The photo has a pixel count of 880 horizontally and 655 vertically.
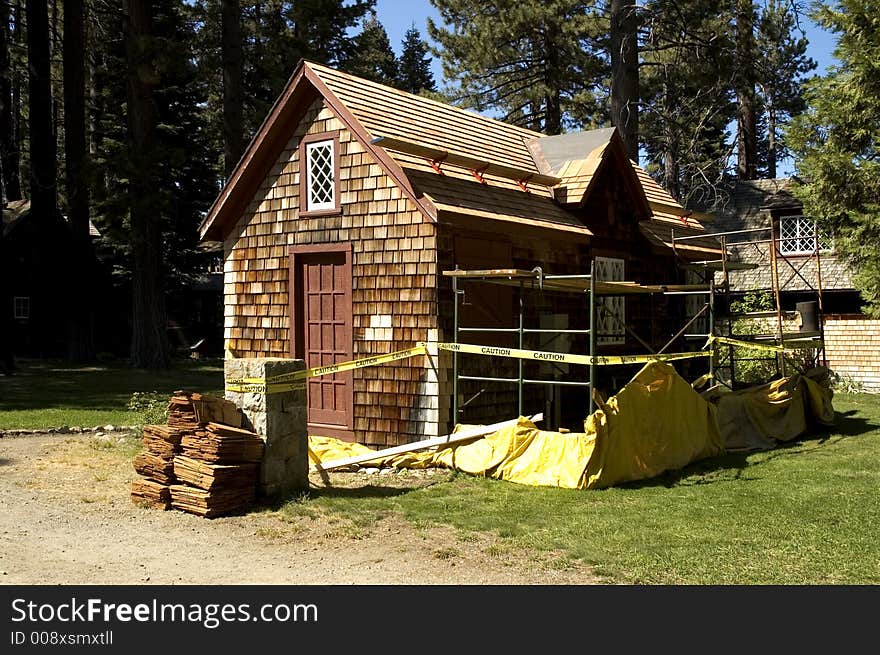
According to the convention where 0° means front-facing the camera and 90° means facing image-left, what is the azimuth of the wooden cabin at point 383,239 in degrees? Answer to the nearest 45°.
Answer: approximately 45°

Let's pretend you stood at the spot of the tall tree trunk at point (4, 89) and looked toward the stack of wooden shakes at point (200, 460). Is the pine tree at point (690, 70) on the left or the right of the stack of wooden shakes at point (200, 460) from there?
left

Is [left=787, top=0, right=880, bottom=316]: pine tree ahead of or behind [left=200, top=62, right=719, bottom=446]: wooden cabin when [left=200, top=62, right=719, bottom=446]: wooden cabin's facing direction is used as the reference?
behind

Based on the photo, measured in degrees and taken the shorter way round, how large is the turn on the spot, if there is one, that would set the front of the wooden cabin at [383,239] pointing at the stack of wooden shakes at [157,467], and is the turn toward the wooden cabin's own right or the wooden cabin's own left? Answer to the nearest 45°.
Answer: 0° — it already faces it

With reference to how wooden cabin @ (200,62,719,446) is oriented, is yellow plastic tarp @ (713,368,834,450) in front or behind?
behind

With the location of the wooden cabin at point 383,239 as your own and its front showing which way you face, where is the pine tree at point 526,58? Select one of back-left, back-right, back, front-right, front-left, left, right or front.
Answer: back-right

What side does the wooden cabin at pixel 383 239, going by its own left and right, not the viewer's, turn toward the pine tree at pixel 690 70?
back

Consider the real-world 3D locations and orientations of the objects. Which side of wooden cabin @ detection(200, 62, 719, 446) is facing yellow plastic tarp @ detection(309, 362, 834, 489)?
left

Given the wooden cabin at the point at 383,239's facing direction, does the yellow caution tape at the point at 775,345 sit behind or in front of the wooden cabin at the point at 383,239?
behind

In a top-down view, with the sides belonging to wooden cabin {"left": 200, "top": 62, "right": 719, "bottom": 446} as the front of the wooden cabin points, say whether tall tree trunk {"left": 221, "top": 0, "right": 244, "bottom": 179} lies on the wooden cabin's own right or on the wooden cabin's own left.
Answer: on the wooden cabin's own right
